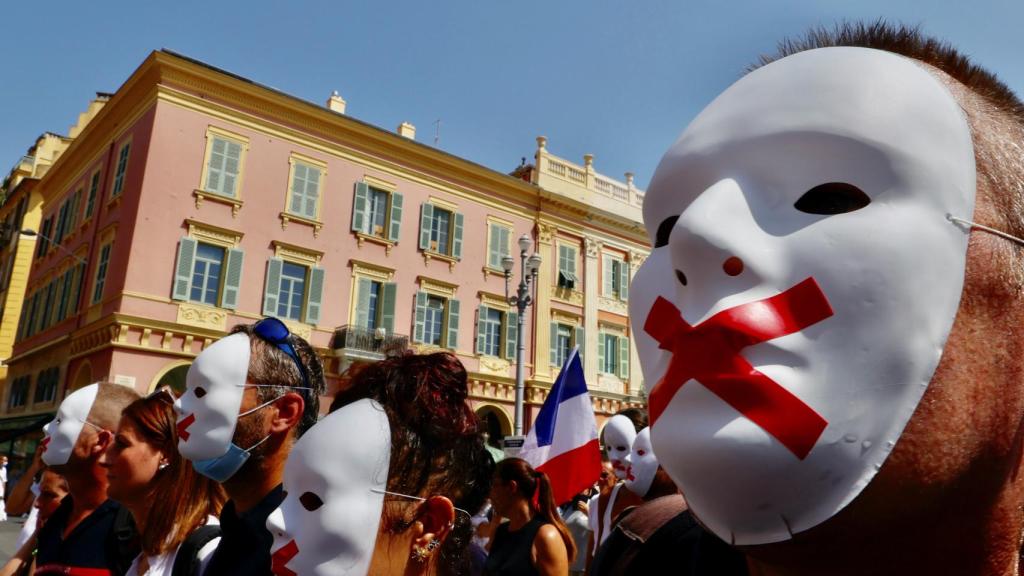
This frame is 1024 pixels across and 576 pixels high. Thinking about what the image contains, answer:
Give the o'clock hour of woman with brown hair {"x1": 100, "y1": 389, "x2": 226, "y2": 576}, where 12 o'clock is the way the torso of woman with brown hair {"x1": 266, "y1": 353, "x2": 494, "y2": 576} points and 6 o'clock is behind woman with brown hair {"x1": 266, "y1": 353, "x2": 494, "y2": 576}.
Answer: woman with brown hair {"x1": 100, "y1": 389, "x2": 226, "y2": 576} is roughly at 2 o'clock from woman with brown hair {"x1": 266, "y1": 353, "x2": 494, "y2": 576}.

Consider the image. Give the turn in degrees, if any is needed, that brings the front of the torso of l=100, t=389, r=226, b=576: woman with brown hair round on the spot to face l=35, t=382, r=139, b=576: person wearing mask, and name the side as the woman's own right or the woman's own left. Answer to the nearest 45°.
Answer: approximately 90° to the woman's own right

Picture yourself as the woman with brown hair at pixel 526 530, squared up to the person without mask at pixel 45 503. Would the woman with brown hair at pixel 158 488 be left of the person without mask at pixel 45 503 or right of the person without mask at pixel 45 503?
left

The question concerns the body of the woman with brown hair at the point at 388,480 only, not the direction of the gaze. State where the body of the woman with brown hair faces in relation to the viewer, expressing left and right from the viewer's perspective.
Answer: facing to the left of the viewer

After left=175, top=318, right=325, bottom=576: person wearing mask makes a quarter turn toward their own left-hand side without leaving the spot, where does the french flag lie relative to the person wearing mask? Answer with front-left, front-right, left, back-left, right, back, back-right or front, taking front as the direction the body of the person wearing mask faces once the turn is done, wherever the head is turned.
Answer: back-left

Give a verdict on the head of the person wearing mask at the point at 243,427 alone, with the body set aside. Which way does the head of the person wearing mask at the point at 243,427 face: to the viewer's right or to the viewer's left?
to the viewer's left

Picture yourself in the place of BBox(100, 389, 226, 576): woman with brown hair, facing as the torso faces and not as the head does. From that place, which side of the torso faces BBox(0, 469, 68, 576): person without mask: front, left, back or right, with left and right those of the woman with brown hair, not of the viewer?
right

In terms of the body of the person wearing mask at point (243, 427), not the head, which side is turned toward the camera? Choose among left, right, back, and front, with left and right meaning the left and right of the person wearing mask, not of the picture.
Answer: left

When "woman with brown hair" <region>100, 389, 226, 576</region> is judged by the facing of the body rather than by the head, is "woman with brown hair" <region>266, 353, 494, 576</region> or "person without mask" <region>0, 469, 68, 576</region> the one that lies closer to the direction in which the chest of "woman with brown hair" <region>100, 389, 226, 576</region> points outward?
the person without mask

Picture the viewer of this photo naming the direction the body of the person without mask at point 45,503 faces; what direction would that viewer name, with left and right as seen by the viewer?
facing to the left of the viewer
